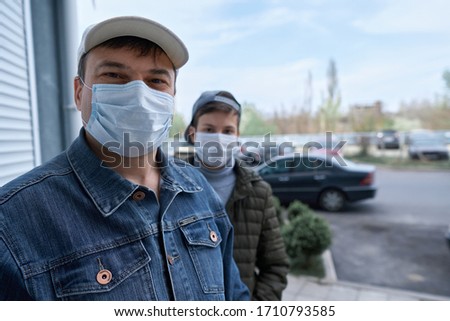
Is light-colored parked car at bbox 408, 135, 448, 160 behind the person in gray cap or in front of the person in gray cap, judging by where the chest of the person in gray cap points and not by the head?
behind

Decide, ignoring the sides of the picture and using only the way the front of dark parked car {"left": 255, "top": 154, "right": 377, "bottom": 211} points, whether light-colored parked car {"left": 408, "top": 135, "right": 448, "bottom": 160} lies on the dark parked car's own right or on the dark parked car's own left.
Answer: on the dark parked car's own right

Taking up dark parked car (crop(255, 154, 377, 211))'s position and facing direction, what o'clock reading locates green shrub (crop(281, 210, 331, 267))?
The green shrub is roughly at 9 o'clock from the dark parked car.

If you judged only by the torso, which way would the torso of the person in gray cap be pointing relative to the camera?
toward the camera

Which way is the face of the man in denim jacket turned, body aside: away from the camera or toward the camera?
toward the camera

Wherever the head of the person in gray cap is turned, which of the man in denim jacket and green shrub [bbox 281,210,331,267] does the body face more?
the man in denim jacket

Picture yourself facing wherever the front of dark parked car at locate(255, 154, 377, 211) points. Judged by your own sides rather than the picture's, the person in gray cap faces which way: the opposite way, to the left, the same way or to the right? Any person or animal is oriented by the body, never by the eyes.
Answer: to the left

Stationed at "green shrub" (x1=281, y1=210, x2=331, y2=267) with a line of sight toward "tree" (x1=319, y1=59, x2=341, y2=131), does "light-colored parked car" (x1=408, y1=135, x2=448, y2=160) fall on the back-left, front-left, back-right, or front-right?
front-right

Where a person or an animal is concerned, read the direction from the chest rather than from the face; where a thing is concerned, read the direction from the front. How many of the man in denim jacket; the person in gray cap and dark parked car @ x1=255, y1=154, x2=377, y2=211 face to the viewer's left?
1

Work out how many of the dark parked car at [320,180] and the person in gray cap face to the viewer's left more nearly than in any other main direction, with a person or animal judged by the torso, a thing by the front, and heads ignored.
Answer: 1

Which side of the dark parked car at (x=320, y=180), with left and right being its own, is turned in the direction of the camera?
left

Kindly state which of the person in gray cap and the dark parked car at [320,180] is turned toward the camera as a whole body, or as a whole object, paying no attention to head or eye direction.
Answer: the person in gray cap
